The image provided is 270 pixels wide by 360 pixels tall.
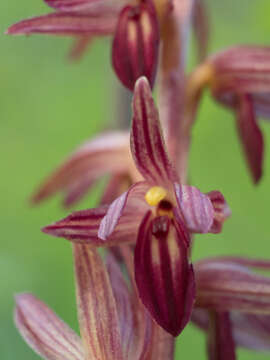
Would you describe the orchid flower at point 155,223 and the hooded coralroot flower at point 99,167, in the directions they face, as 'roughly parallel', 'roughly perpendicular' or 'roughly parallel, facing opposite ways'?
roughly perpendicular

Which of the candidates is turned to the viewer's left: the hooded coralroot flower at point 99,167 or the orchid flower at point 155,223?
the hooded coralroot flower

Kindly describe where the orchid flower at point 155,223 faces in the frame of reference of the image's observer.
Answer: facing the viewer

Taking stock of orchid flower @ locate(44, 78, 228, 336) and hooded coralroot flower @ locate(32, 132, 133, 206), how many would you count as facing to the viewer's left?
1

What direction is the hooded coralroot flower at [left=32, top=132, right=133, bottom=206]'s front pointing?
to the viewer's left
